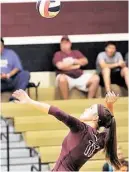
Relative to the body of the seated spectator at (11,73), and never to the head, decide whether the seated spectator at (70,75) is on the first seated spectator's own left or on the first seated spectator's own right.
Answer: on the first seated spectator's own left

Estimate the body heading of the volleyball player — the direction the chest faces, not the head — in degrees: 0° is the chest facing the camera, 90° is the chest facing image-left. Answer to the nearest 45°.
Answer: approximately 135°

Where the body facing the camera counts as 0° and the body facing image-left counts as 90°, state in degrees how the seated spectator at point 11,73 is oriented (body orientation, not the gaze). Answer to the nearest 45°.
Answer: approximately 0°

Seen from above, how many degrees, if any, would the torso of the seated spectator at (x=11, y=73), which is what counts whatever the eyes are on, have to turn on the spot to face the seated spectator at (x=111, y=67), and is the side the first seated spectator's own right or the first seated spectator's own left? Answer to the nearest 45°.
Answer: approximately 90° to the first seated spectator's own left

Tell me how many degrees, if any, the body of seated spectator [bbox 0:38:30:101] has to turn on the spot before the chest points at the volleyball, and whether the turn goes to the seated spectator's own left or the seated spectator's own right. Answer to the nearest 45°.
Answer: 0° — they already face it

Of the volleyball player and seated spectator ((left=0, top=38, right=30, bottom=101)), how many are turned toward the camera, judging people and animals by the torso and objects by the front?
1

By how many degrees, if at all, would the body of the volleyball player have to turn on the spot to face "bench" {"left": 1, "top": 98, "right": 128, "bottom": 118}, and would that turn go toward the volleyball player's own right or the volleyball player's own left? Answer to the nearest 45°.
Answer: approximately 45° to the volleyball player's own right
